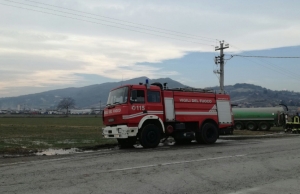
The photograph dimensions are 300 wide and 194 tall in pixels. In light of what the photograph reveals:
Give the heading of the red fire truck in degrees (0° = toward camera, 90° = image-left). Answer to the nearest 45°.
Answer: approximately 45°

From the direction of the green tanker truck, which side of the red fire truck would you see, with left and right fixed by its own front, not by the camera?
back
